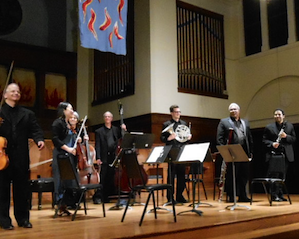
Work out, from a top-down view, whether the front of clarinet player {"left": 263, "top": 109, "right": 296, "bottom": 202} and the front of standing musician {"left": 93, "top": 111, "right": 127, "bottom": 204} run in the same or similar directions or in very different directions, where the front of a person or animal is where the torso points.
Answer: same or similar directions

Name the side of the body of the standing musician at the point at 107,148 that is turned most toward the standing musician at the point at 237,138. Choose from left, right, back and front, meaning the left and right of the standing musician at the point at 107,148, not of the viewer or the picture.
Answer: left

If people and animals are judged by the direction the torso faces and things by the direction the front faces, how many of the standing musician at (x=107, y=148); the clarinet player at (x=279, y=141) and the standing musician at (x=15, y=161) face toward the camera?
3

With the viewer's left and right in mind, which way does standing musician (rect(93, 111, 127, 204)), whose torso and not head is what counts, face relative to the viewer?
facing the viewer

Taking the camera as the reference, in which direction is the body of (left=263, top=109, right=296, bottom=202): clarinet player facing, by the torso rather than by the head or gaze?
toward the camera

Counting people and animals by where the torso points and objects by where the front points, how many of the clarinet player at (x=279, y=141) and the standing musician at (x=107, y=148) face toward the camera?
2

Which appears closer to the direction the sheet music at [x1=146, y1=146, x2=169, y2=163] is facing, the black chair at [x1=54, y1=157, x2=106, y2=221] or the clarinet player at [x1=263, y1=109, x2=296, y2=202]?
the black chair
